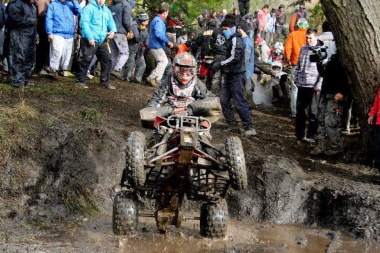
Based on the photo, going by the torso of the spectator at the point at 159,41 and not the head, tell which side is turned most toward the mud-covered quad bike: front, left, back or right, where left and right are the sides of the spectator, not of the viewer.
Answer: right

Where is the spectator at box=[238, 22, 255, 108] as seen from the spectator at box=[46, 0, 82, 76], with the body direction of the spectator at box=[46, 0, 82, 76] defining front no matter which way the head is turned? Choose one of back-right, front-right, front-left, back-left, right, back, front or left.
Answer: left

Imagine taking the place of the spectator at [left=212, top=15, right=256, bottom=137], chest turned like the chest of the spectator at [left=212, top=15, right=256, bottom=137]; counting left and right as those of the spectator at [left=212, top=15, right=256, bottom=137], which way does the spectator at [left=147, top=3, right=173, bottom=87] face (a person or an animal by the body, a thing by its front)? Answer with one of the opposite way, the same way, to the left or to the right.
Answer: the opposite way

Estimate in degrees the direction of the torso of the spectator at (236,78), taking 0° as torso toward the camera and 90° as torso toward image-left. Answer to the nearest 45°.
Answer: approximately 90°

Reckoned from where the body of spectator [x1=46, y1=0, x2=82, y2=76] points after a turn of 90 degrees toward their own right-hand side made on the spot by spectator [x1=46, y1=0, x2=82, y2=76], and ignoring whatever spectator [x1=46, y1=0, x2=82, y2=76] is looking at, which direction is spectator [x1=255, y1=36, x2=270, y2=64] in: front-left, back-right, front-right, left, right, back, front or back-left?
back-right

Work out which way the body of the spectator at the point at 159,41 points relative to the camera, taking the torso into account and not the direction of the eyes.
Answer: to the viewer's right

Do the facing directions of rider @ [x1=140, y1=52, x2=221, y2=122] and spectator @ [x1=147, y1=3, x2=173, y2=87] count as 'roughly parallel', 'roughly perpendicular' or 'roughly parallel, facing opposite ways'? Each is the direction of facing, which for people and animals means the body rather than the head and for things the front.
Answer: roughly perpendicular

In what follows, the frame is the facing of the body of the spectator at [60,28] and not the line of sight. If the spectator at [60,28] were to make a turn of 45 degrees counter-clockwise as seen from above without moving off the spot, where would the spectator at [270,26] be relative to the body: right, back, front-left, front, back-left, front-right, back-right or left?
left

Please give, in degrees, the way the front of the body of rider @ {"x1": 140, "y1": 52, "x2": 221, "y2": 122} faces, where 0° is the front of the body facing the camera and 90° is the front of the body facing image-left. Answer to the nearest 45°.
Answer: approximately 0°
